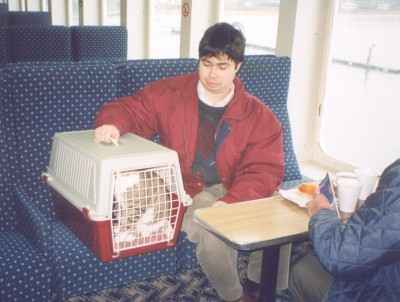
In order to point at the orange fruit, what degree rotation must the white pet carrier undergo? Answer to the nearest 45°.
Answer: approximately 45° to its left

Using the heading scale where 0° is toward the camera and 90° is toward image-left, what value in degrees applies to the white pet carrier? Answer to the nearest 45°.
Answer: approximately 315°

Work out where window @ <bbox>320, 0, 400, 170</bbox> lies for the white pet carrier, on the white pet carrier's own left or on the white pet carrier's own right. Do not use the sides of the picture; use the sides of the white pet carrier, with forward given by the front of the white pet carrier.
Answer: on the white pet carrier's own left

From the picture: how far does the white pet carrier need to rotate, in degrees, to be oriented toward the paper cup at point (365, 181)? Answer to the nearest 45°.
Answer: approximately 45° to its left

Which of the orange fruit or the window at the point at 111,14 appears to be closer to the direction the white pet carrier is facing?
the orange fruit

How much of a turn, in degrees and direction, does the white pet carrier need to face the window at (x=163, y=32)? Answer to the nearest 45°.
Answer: approximately 135° to its left

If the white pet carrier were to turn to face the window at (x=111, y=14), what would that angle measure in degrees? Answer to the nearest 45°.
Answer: approximately 135° to its left
